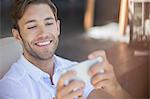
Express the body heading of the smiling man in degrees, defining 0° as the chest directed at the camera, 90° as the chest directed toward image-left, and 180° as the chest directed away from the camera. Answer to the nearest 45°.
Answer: approximately 315°

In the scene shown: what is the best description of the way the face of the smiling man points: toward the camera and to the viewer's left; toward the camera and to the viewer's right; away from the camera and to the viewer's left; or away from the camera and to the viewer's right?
toward the camera and to the viewer's right
